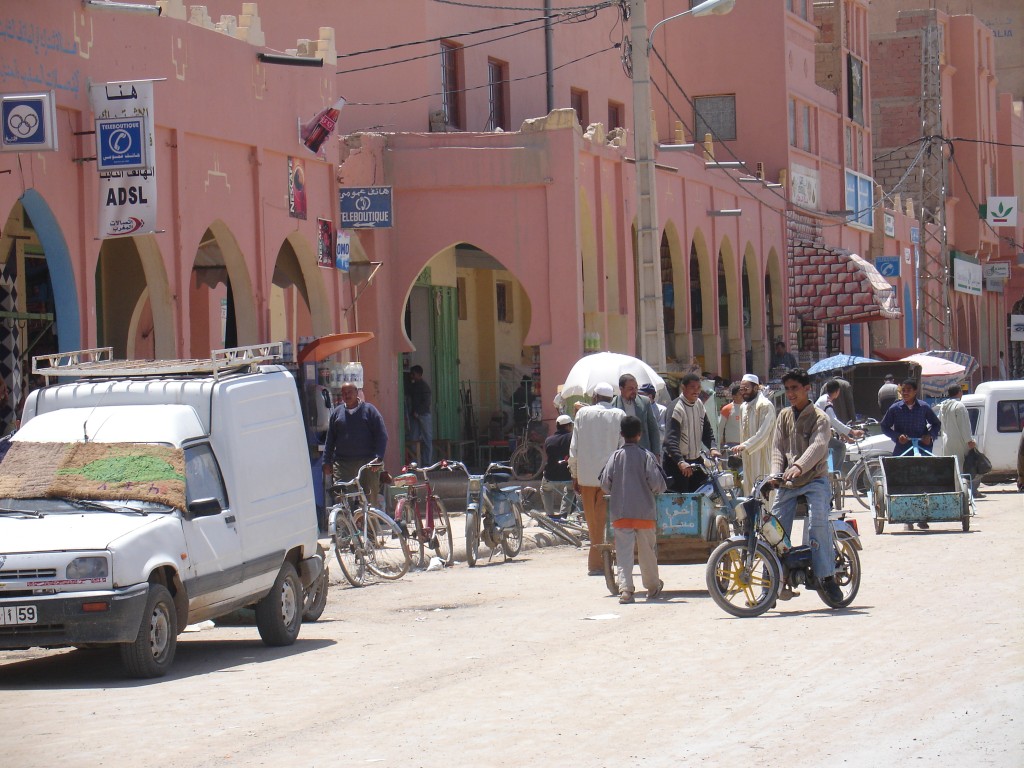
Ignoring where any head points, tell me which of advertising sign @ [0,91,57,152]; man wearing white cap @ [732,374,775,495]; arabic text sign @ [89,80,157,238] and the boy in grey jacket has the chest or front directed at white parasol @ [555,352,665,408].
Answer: the boy in grey jacket

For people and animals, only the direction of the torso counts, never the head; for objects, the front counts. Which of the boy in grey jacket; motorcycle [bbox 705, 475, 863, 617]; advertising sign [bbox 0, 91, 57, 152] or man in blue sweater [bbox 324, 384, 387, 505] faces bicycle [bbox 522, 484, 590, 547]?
the boy in grey jacket

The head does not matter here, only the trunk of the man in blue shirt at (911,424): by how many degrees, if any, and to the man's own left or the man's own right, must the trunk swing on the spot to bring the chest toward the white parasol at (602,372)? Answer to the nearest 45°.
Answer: approximately 90° to the man's own right

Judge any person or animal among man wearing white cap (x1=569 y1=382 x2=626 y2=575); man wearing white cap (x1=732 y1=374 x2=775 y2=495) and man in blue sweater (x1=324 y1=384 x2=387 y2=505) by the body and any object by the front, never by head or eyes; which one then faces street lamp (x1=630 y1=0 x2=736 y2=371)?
man wearing white cap (x1=569 y1=382 x2=626 y2=575)

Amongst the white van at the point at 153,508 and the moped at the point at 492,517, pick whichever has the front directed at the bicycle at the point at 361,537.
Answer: the moped at the point at 492,517

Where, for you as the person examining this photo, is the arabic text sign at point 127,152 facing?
facing the viewer

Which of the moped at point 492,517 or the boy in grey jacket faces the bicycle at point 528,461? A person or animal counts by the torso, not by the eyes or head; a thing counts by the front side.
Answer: the boy in grey jacket

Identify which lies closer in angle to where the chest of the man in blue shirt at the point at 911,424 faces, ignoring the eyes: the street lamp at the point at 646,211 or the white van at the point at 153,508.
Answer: the white van

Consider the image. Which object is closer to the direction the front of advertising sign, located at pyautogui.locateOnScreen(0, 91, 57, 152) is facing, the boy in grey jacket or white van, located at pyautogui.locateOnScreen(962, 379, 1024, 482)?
the boy in grey jacket

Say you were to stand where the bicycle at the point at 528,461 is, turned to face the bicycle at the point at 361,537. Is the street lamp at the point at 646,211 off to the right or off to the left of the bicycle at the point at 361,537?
left

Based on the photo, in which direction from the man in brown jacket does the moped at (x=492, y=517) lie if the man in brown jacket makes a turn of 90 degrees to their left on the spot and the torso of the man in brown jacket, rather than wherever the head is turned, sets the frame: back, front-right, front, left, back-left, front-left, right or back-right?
back

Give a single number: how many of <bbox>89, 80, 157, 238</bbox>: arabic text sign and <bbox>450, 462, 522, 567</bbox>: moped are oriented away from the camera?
0

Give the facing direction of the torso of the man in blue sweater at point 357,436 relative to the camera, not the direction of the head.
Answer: toward the camera

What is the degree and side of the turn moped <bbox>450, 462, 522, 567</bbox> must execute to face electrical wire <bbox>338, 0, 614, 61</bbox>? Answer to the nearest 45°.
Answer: approximately 135° to its right

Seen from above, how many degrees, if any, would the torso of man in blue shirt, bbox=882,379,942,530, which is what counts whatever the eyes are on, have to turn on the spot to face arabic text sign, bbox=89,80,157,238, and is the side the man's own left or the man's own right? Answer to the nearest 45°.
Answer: approximately 45° to the man's own right

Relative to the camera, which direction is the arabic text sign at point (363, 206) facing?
toward the camera
